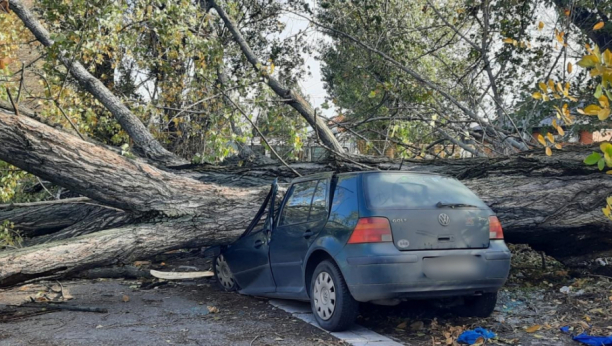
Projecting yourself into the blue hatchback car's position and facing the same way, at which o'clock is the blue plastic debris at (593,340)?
The blue plastic debris is roughly at 5 o'clock from the blue hatchback car.

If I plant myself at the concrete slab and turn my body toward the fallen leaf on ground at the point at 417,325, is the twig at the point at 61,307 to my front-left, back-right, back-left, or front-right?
back-left

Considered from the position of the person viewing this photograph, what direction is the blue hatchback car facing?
facing away from the viewer and to the left of the viewer

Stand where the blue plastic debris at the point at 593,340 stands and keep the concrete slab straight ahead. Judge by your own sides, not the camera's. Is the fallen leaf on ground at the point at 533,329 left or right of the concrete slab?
right

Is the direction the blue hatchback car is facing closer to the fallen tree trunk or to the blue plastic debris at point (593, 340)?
the fallen tree trunk

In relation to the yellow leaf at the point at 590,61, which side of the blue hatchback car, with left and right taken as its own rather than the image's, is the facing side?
back

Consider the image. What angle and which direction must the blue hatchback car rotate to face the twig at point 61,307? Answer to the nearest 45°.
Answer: approximately 45° to its left

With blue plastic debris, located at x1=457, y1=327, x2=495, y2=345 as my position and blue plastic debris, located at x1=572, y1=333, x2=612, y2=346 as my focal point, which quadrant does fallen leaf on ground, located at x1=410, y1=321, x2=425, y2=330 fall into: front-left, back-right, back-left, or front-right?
back-left

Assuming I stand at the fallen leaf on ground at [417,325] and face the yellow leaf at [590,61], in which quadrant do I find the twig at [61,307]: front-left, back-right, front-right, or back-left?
back-right

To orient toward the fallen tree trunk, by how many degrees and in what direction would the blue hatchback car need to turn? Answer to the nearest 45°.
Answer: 0° — it already faces it
